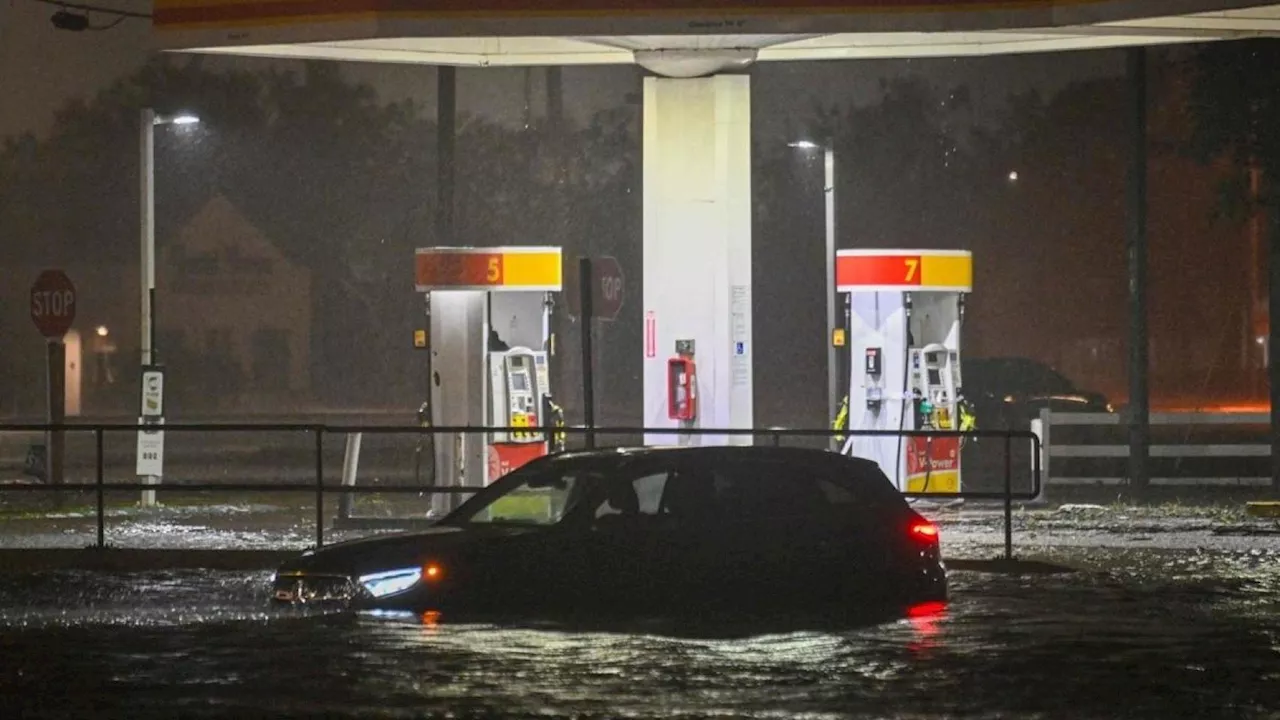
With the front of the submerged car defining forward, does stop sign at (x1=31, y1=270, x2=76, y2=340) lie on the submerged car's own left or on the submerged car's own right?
on the submerged car's own right

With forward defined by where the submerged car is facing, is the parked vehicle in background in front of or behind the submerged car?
behind

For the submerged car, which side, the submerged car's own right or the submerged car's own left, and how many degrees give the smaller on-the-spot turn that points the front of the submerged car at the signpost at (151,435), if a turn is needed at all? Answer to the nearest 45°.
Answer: approximately 90° to the submerged car's own right

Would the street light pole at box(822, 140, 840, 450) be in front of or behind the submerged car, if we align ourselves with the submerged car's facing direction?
behind

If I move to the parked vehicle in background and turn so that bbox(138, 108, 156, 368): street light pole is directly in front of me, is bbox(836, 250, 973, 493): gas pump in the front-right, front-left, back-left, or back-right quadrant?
front-left

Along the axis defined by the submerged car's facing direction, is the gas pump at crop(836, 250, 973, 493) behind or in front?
behind

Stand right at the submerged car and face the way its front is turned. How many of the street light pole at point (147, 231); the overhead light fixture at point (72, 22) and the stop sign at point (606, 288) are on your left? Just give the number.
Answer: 0

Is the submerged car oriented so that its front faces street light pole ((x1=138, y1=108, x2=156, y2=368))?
no

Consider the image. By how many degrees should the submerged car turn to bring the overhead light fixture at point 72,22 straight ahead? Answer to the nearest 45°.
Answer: approximately 90° to its right

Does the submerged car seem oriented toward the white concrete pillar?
no

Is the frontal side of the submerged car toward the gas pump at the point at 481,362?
no
